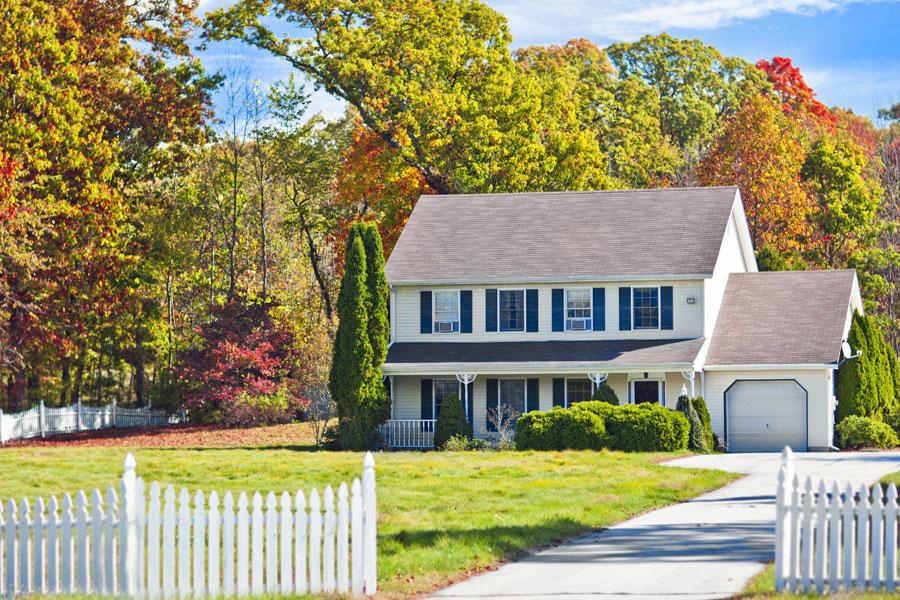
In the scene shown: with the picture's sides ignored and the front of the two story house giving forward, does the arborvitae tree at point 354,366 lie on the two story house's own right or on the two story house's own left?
on the two story house's own right

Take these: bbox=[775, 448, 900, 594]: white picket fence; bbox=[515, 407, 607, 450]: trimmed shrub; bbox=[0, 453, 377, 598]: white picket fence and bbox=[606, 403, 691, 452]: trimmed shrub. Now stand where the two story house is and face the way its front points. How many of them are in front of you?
4

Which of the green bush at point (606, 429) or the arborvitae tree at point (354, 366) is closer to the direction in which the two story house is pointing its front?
the green bush

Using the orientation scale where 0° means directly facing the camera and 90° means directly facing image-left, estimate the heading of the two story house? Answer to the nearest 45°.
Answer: approximately 0°

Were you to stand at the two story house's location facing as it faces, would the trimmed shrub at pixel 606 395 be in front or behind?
in front

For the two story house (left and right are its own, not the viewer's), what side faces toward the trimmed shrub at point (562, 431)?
front

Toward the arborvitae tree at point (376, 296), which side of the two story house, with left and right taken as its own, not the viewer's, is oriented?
right

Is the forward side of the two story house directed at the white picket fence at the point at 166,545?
yes

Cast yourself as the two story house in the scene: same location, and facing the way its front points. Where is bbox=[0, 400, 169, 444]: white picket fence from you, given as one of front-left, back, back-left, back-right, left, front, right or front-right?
right
